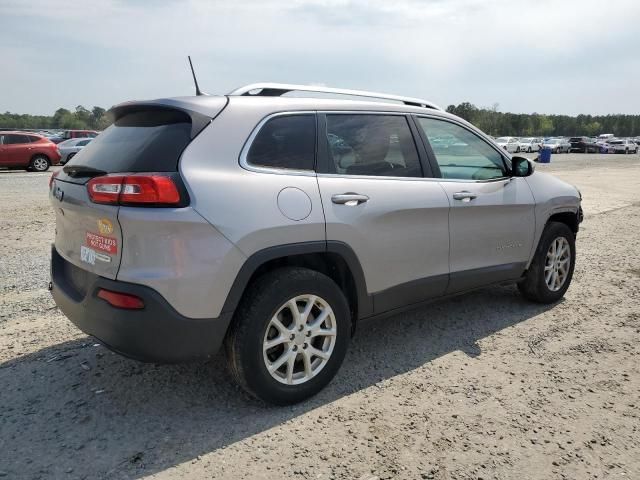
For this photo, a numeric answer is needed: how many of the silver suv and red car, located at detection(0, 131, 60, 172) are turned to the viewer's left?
1

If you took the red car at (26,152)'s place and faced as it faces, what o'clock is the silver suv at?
The silver suv is roughly at 9 o'clock from the red car.

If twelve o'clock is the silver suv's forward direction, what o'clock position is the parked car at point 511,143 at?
The parked car is roughly at 11 o'clock from the silver suv.

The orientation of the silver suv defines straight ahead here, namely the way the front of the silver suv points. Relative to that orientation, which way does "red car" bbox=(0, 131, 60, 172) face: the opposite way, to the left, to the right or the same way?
the opposite way

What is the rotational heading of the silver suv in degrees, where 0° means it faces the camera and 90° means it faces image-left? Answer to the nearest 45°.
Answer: approximately 225°

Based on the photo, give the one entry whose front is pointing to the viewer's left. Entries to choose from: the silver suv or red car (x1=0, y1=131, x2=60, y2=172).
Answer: the red car

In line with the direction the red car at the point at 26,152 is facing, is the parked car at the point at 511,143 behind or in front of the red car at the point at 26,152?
behind

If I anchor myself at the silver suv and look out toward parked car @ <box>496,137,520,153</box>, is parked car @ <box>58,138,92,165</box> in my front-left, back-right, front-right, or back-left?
front-left

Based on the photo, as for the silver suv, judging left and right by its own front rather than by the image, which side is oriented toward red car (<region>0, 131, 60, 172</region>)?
left

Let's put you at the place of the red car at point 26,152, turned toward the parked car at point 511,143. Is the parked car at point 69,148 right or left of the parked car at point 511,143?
left

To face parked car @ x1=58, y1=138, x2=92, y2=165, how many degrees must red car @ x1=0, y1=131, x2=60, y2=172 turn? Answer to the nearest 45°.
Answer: approximately 135° to its right

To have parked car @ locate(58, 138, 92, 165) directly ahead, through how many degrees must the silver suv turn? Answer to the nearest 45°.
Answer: approximately 90° to its left

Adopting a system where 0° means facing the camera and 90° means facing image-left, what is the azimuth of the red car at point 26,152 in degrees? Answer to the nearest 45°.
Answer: approximately 90°
